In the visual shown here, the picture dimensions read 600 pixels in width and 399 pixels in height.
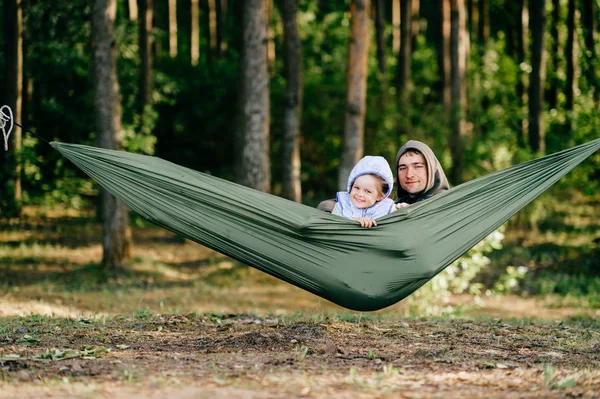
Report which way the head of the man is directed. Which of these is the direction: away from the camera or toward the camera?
toward the camera

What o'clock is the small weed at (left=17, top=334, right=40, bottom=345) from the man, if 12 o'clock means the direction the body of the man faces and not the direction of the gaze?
The small weed is roughly at 1 o'clock from the man.

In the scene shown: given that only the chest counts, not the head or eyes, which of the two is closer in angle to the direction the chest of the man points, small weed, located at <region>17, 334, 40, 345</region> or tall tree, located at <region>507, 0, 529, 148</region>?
the small weed

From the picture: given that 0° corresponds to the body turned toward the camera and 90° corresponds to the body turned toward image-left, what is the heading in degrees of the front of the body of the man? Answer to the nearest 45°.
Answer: approximately 45°

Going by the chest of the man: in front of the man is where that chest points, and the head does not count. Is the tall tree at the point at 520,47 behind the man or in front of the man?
behind

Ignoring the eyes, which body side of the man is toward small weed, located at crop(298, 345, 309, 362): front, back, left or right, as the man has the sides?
front

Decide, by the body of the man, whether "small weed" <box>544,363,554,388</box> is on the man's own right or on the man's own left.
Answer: on the man's own left
